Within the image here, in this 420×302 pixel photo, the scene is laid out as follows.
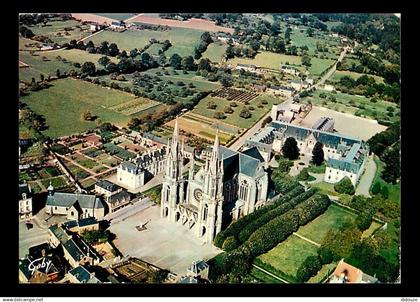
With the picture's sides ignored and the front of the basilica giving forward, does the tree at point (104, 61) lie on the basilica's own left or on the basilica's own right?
on the basilica's own right

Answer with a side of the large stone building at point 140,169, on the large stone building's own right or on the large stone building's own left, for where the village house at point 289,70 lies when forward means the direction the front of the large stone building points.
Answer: on the large stone building's own left

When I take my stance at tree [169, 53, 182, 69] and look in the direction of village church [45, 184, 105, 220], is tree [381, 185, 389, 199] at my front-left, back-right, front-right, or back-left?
front-left

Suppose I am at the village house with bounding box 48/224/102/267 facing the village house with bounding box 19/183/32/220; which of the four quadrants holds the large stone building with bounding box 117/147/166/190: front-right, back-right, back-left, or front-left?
front-right

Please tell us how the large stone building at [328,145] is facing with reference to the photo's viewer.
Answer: facing the viewer and to the left of the viewer

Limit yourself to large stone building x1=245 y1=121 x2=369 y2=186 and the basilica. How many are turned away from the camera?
0

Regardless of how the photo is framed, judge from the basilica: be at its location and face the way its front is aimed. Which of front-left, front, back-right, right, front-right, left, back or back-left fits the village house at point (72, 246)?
front

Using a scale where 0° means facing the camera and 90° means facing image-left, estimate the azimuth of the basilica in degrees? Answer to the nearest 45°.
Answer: approximately 45°

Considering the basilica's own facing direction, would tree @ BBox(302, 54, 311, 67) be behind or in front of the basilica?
behind

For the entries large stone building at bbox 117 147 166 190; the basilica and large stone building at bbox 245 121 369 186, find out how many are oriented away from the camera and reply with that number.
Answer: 0
